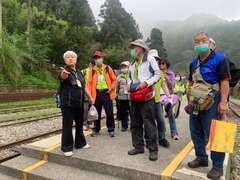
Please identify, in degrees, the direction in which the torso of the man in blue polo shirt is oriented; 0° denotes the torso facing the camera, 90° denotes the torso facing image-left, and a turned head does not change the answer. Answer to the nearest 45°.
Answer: approximately 45°

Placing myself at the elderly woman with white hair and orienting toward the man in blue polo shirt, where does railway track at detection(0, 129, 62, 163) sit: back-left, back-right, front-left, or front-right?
back-left

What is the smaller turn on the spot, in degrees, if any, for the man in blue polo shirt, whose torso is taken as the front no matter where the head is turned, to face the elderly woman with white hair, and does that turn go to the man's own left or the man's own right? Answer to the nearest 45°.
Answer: approximately 45° to the man's own right

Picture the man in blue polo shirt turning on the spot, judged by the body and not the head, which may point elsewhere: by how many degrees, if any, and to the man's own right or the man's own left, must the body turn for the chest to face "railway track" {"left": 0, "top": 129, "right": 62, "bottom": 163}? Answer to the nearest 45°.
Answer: approximately 45° to the man's own right
